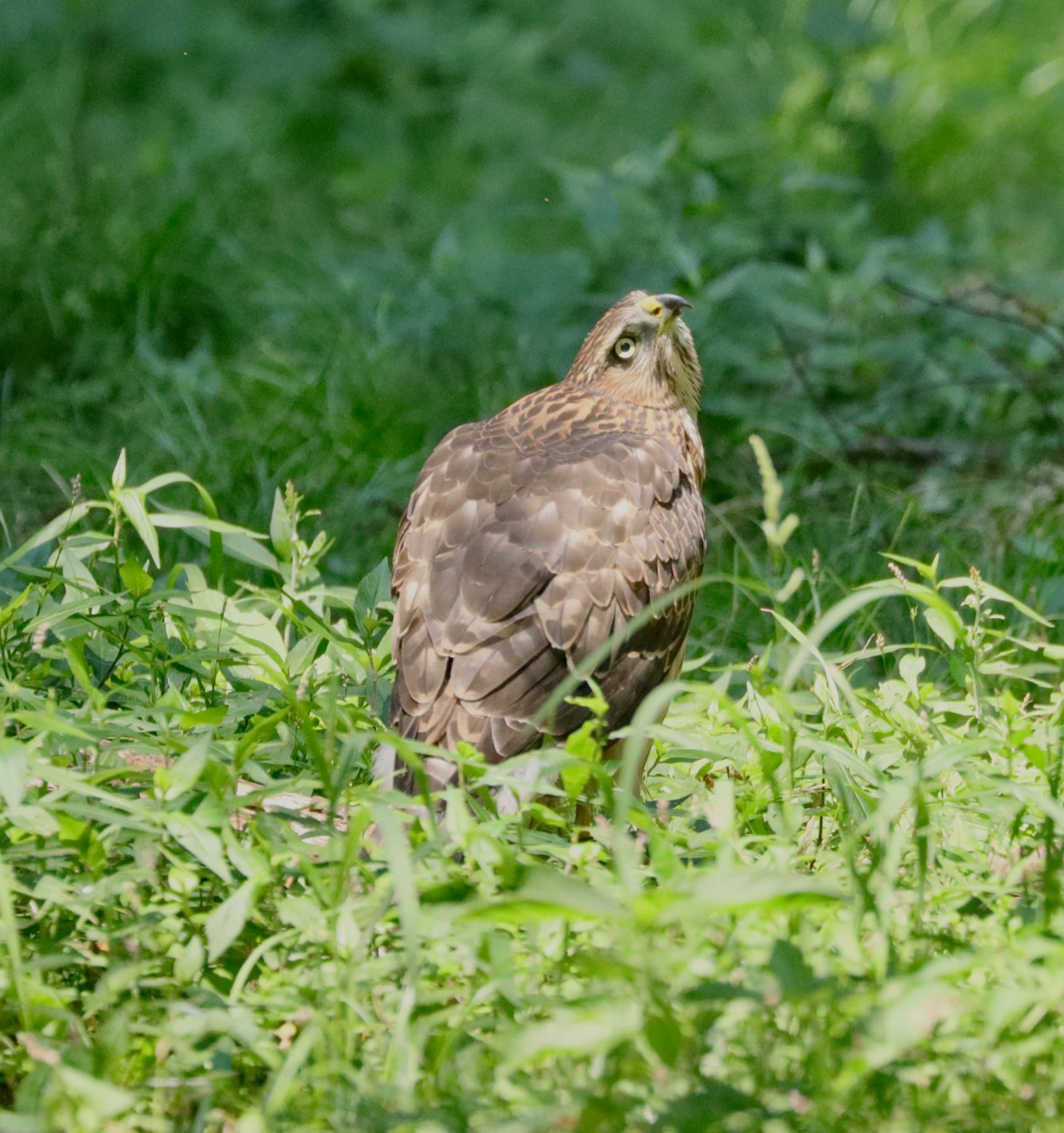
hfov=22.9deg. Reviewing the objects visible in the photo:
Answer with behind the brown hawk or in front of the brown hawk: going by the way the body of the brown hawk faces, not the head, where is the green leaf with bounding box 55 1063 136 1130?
behind

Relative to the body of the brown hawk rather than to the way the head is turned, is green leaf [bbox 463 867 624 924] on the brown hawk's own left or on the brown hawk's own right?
on the brown hawk's own right

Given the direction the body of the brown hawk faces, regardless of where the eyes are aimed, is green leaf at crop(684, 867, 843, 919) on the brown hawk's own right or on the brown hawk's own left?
on the brown hawk's own right

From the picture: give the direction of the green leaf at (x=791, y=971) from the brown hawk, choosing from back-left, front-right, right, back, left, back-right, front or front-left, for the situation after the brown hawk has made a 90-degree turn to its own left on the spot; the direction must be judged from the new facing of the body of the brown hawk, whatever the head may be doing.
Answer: back-left

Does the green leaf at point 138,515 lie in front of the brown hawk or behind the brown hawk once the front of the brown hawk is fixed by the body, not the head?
behind

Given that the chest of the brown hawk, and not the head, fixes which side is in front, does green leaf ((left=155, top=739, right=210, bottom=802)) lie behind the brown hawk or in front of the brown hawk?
behind

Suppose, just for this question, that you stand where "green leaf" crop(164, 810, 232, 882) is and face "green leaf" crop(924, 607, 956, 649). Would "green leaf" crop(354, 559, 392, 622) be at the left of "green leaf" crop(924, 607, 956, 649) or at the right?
left

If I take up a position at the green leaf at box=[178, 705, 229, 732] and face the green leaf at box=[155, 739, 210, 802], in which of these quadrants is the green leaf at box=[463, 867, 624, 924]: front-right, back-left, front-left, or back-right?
front-left

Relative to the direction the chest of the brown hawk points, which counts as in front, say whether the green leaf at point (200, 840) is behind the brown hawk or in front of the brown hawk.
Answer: behind

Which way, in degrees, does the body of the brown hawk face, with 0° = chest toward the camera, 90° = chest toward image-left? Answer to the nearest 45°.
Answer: approximately 225°
